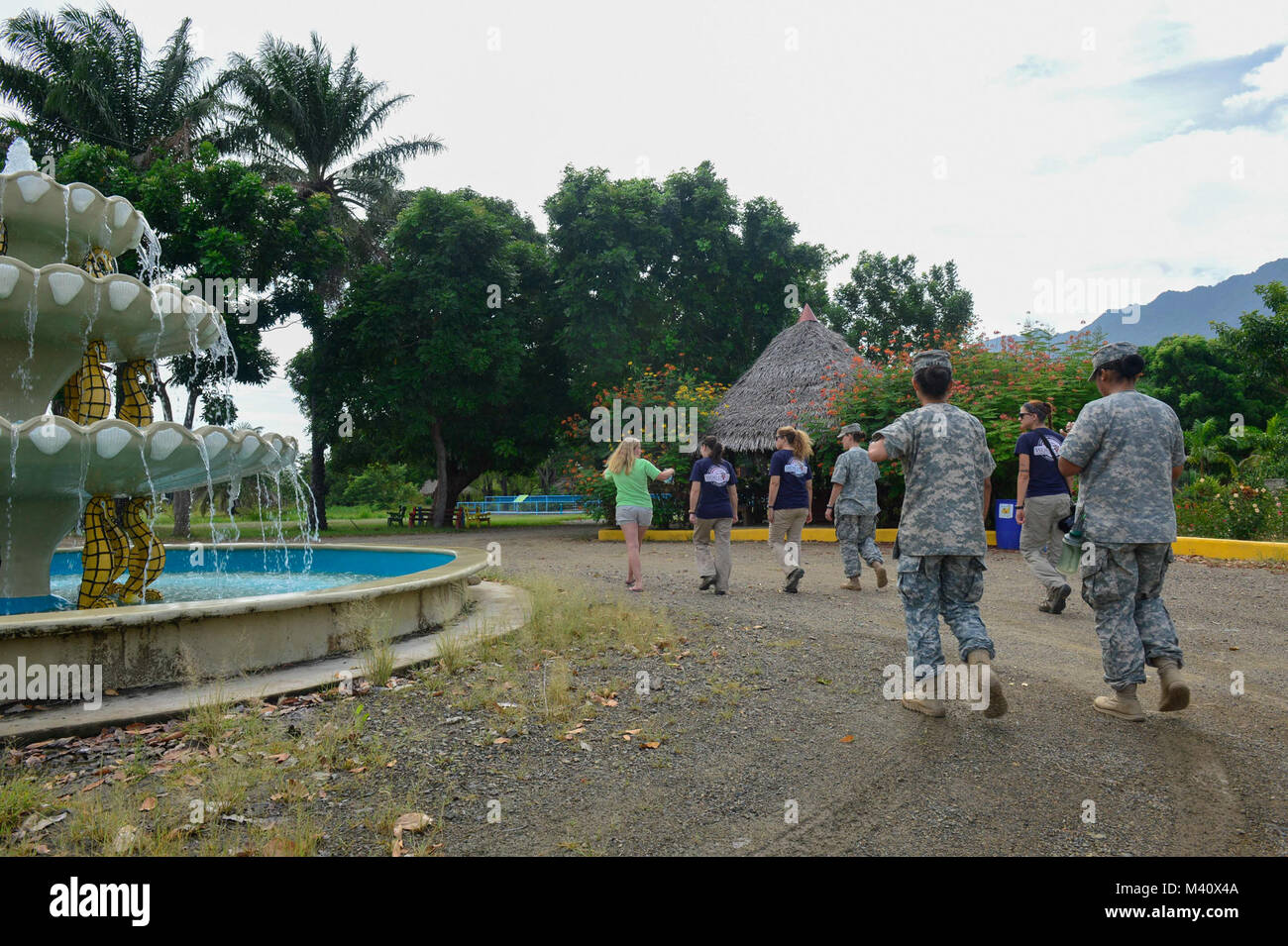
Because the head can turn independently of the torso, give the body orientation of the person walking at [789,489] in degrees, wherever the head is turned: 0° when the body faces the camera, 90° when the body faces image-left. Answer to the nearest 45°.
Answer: approximately 135°

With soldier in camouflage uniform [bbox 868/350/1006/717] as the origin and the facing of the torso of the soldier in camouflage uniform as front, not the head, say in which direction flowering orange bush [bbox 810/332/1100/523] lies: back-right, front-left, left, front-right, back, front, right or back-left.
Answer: front-right

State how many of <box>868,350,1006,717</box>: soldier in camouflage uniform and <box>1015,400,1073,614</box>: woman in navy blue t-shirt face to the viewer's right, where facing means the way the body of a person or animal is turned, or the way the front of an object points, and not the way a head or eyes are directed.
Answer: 0

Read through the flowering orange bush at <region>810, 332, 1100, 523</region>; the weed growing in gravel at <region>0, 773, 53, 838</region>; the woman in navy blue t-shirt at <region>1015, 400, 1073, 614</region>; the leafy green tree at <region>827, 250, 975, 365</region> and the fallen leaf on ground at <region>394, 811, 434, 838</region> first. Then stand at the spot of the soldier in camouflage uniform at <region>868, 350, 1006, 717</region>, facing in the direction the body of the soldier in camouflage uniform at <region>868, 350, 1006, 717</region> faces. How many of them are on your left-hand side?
2

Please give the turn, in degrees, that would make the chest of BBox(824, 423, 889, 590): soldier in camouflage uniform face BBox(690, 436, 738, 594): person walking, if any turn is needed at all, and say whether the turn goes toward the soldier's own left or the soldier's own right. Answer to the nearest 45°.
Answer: approximately 90° to the soldier's own left

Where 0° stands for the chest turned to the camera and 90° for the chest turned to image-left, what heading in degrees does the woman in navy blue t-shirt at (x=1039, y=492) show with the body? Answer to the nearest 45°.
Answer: approximately 135°

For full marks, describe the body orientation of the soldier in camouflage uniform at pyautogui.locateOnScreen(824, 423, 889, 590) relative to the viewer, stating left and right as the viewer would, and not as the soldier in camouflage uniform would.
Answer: facing away from the viewer and to the left of the viewer

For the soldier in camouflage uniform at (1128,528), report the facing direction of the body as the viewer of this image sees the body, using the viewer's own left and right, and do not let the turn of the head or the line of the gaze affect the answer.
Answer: facing away from the viewer and to the left of the viewer

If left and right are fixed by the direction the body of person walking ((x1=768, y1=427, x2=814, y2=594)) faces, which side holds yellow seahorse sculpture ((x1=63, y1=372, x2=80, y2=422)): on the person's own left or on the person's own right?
on the person's own left

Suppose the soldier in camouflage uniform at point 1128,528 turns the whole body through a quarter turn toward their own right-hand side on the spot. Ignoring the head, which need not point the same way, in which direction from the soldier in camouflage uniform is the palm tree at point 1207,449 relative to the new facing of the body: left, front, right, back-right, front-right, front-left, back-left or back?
front-left

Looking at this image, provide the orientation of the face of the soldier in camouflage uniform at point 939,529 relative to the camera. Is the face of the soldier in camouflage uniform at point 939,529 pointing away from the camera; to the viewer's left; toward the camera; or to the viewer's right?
away from the camera

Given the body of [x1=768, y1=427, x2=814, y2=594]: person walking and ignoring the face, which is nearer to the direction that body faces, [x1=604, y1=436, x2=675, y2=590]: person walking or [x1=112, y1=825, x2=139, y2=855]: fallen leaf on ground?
the person walking
